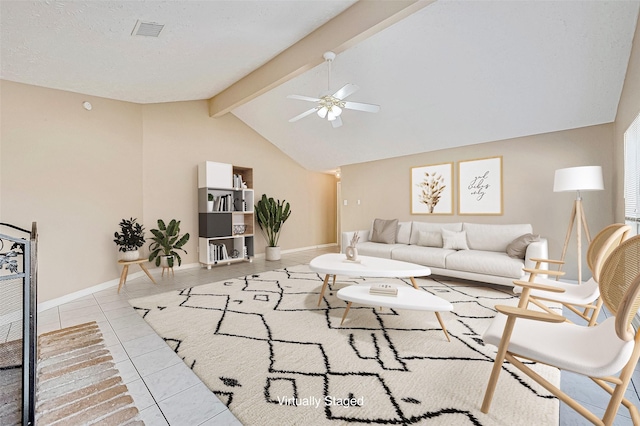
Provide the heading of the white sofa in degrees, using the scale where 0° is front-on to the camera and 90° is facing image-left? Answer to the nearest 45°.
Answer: approximately 45°

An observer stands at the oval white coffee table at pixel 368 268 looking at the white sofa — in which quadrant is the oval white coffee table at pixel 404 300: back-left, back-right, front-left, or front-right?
back-right

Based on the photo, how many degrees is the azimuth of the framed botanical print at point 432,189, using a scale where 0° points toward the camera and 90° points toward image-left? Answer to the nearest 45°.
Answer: approximately 45°
